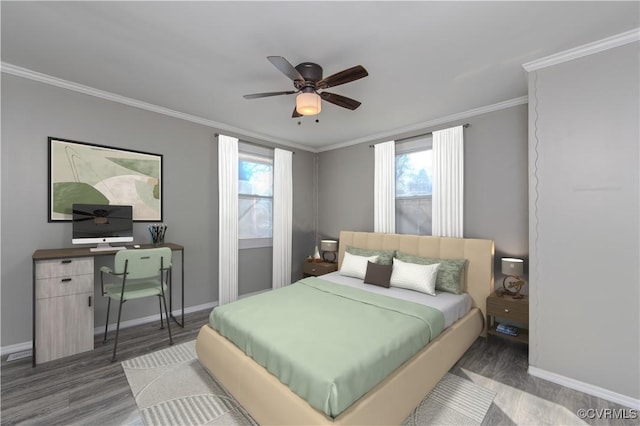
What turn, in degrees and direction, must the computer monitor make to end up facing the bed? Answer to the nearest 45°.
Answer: approximately 45° to its left

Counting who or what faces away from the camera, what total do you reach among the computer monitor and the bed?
0

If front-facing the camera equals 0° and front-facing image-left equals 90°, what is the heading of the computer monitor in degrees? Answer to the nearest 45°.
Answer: approximately 0°

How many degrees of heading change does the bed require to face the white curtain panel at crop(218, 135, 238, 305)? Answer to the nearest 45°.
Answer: approximately 90° to its right

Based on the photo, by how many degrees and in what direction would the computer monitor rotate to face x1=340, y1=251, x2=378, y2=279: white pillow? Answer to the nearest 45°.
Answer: approximately 45° to its left

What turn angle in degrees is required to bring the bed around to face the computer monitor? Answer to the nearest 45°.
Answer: approximately 45° to its right

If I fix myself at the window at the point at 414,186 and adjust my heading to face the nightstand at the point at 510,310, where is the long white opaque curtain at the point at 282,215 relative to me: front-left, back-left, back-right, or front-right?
back-right

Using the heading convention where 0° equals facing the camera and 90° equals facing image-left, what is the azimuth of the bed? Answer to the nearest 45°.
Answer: approximately 45°

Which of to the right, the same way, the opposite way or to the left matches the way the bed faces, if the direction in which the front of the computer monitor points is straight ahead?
to the right

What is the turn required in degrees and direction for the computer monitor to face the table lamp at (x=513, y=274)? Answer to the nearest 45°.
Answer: approximately 45° to its left

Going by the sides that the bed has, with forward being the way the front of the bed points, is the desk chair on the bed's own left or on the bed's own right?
on the bed's own right
